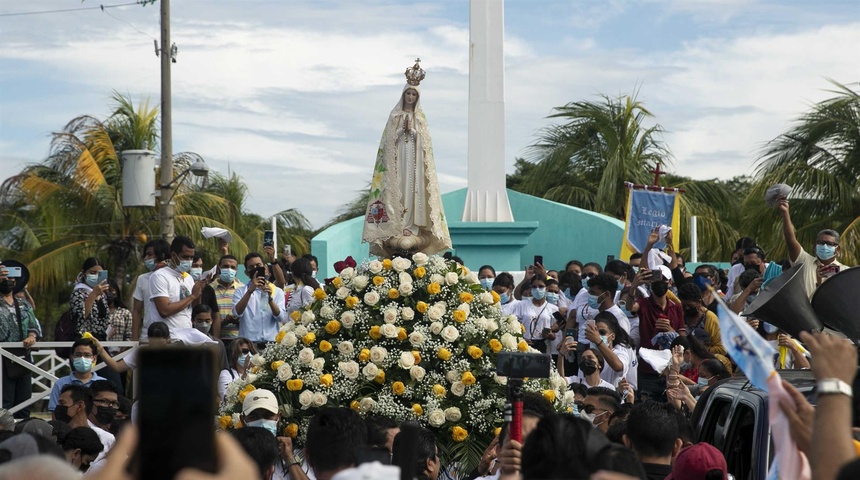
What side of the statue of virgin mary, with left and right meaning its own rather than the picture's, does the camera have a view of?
front

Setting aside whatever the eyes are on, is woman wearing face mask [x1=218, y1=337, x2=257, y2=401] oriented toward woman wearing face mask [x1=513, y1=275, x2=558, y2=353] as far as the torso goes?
no

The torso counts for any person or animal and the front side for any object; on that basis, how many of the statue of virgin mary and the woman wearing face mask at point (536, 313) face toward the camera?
2

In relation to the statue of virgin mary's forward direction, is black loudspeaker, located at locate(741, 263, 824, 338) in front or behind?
in front

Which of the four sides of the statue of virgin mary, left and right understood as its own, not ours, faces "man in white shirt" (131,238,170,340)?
right

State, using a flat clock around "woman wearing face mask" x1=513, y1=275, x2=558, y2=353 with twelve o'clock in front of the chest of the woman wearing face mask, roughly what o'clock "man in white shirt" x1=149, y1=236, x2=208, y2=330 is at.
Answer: The man in white shirt is roughly at 2 o'clock from the woman wearing face mask.

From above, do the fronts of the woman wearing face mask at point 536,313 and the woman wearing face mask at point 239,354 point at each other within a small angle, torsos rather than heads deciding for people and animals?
no

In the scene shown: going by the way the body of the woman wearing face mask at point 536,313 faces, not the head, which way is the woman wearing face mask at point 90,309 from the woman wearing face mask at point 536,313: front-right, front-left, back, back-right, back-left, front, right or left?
right

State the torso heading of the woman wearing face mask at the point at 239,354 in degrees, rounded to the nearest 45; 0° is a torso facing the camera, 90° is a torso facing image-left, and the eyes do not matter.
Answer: approximately 315°

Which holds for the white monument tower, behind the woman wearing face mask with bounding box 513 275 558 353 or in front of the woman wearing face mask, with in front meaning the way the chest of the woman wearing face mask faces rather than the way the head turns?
behind

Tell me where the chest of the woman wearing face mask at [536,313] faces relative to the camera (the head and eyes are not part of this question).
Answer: toward the camera

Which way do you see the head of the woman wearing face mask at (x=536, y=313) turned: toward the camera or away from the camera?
toward the camera

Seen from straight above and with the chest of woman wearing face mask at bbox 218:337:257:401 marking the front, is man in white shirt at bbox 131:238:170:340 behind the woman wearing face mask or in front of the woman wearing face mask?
behind

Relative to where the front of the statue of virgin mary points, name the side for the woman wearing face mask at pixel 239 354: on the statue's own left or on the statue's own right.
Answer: on the statue's own right

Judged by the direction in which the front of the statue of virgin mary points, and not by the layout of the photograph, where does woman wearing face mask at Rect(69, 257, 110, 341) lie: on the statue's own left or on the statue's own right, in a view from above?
on the statue's own right

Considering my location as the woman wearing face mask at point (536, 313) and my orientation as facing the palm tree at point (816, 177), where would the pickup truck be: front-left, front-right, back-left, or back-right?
back-right

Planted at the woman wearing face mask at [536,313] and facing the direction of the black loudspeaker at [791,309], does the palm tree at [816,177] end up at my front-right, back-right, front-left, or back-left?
back-left

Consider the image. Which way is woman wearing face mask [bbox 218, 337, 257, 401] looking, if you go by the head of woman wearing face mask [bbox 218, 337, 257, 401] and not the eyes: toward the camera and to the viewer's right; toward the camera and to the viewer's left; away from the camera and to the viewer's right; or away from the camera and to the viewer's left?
toward the camera and to the viewer's right
